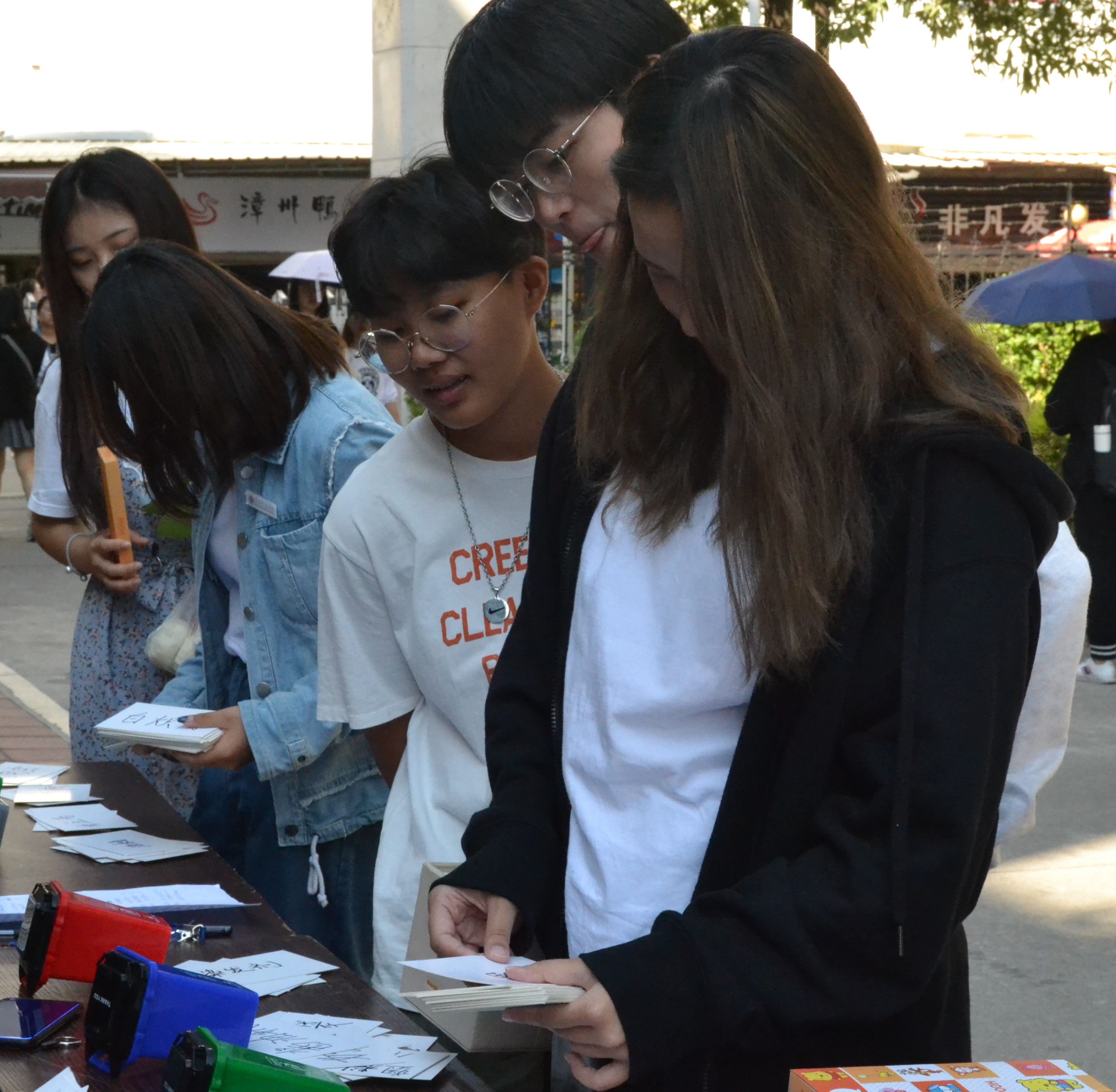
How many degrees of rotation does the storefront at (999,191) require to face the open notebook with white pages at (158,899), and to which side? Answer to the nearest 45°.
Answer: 0° — it already faces it

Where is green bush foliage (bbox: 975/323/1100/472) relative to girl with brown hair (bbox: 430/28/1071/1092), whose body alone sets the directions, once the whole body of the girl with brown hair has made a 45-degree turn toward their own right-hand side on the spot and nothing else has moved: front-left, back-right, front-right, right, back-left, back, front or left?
right

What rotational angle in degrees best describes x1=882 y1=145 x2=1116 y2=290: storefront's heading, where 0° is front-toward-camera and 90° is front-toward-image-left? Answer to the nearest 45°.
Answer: approximately 0°

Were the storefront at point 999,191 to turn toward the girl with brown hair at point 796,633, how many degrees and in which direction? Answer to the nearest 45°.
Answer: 0° — it already faces them

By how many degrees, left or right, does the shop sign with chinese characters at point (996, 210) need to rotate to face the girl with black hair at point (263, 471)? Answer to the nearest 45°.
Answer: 0° — it already faces them

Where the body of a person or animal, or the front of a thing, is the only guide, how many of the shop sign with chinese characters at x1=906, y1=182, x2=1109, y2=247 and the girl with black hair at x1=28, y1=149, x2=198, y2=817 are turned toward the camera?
2

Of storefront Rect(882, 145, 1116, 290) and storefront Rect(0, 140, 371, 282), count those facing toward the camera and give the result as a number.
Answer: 2

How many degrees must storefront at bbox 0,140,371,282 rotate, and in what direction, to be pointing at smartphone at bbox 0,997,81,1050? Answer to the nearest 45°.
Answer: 0° — it already faces it
